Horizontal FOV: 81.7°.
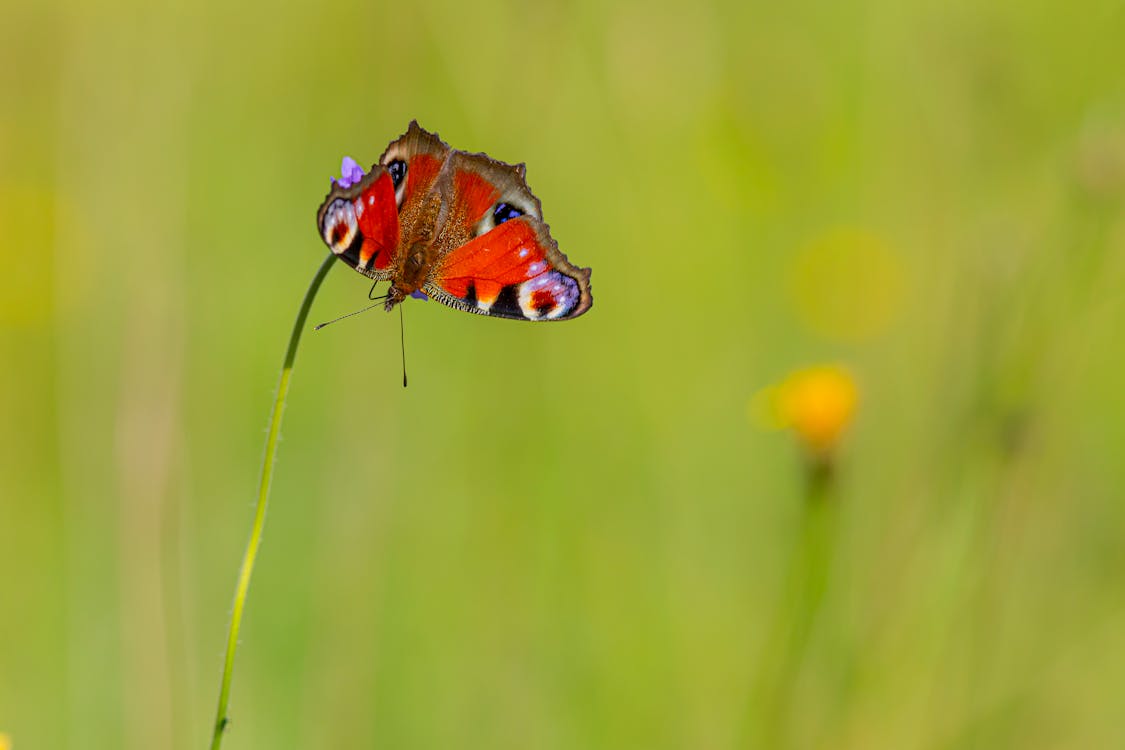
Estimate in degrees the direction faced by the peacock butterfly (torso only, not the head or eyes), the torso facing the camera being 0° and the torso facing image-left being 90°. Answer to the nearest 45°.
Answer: approximately 45°

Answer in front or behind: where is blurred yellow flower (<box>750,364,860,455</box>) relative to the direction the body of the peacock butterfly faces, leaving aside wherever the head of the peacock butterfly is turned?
behind
